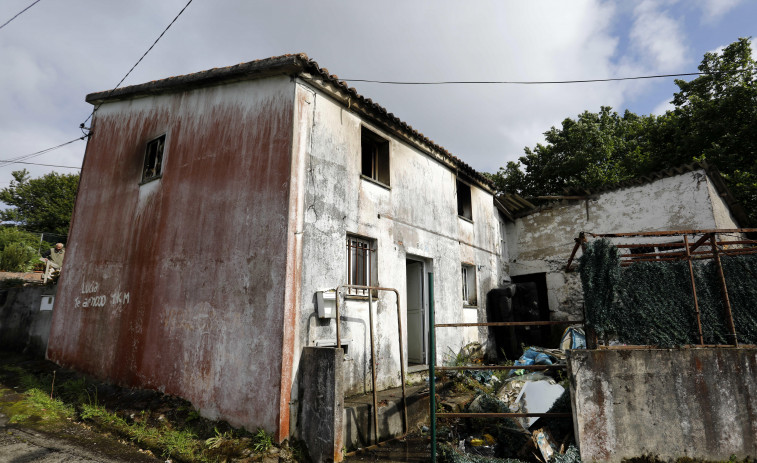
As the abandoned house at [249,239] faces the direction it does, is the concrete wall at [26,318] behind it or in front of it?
behind

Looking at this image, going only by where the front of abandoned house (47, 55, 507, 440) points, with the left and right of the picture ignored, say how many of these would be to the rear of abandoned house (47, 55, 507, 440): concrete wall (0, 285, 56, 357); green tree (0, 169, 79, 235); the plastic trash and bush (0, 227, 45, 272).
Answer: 3

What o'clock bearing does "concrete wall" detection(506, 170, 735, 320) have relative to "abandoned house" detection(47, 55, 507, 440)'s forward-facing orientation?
The concrete wall is roughly at 10 o'clock from the abandoned house.

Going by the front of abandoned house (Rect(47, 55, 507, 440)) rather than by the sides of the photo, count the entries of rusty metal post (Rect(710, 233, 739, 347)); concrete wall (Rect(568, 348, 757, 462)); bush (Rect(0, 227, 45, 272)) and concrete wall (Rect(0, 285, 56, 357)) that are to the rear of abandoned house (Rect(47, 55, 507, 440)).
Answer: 2

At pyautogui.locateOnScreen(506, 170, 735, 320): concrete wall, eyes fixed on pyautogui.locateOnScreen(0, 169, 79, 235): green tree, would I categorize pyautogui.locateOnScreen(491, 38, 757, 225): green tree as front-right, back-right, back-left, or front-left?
back-right

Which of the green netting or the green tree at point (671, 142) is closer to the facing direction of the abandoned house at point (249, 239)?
the green netting

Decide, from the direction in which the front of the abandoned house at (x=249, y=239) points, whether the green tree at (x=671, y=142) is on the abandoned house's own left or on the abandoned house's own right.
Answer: on the abandoned house's own left

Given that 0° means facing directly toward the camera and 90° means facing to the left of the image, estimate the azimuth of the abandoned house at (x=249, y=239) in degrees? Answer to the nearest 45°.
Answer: approximately 315°

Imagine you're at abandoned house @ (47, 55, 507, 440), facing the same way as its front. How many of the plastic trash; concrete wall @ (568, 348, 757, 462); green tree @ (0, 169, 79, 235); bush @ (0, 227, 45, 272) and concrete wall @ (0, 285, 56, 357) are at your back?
3

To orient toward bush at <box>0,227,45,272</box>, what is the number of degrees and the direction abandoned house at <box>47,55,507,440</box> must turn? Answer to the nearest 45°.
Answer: approximately 180°

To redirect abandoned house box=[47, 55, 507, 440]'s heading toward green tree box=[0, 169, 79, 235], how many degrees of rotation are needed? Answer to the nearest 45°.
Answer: approximately 180°
